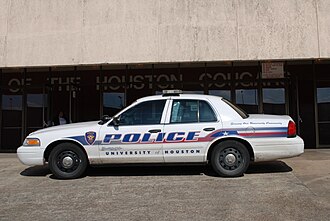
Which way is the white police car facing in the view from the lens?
facing to the left of the viewer

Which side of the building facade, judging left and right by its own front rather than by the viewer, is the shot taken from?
front
